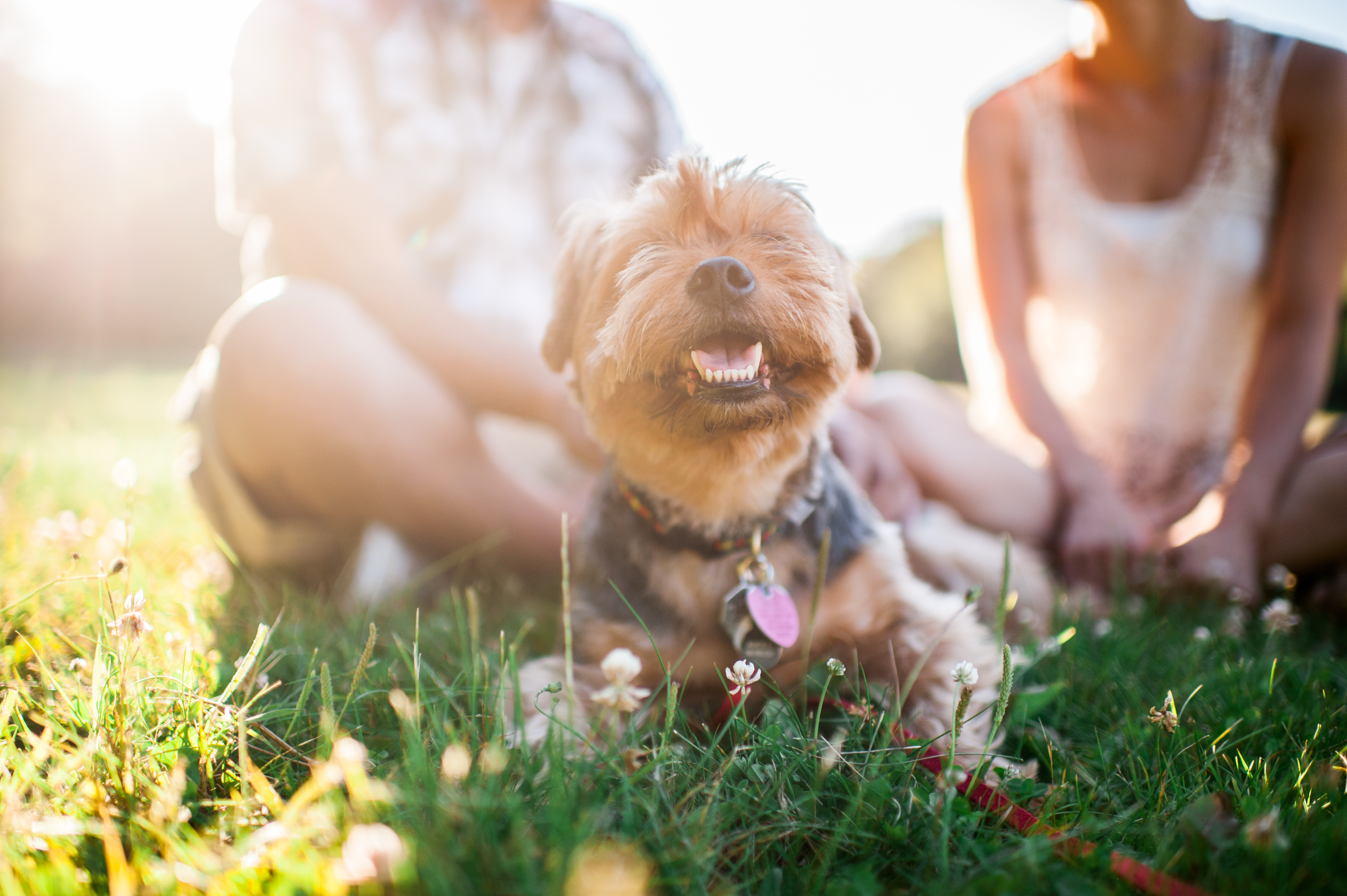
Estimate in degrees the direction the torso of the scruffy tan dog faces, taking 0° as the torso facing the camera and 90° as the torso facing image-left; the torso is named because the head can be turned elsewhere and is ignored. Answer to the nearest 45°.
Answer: approximately 0°

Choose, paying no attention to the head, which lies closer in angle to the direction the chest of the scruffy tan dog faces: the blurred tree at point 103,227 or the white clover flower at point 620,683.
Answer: the white clover flower

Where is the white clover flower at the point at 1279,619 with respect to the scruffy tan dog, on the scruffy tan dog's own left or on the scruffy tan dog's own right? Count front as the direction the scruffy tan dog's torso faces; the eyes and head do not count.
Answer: on the scruffy tan dog's own left

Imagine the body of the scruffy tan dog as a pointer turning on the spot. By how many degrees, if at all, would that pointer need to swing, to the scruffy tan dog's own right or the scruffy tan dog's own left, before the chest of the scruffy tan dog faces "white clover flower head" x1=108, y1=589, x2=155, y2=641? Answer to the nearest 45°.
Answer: approximately 45° to the scruffy tan dog's own right

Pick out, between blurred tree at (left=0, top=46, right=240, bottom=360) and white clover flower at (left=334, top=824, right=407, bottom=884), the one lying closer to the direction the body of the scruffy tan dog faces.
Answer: the white clover flower

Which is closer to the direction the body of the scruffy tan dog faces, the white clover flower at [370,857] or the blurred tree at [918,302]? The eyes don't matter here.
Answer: the white clover flower

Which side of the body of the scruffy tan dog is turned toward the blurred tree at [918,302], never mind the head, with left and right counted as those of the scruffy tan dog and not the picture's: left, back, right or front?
back

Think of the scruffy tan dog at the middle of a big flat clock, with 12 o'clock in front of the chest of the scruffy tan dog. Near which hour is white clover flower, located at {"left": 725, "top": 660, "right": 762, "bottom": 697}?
The white clover flower is roughly at 12 o'clock from the scruffy tan dog.

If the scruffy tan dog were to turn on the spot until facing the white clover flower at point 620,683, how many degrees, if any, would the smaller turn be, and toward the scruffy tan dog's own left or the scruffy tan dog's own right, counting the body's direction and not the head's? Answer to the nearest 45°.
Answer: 0° — it already faces it

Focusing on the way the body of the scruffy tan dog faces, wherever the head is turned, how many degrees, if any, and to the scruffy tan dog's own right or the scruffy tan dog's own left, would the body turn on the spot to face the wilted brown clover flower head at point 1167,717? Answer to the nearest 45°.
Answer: approximately 45° to the scruffy tan dog's own left

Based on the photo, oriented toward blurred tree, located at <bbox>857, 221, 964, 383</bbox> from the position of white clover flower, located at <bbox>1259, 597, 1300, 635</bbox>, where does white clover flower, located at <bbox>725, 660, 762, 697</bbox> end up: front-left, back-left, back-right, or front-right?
back-left

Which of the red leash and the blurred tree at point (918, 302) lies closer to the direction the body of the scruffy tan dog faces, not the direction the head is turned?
the red leash

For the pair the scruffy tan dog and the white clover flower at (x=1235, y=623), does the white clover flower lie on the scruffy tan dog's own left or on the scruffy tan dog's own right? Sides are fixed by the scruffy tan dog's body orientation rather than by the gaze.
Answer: on the scruffy tan dog's own left
